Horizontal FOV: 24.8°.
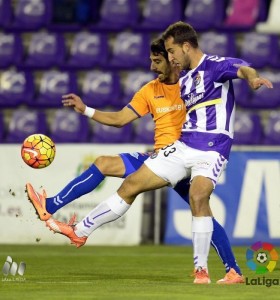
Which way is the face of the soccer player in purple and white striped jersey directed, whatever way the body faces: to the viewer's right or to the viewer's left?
to the viewer's left

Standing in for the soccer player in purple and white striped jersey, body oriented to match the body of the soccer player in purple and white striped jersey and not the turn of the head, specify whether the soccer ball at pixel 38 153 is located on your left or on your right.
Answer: on your right

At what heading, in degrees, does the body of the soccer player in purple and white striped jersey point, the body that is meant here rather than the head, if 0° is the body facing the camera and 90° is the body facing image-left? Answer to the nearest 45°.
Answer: approximately 45°
